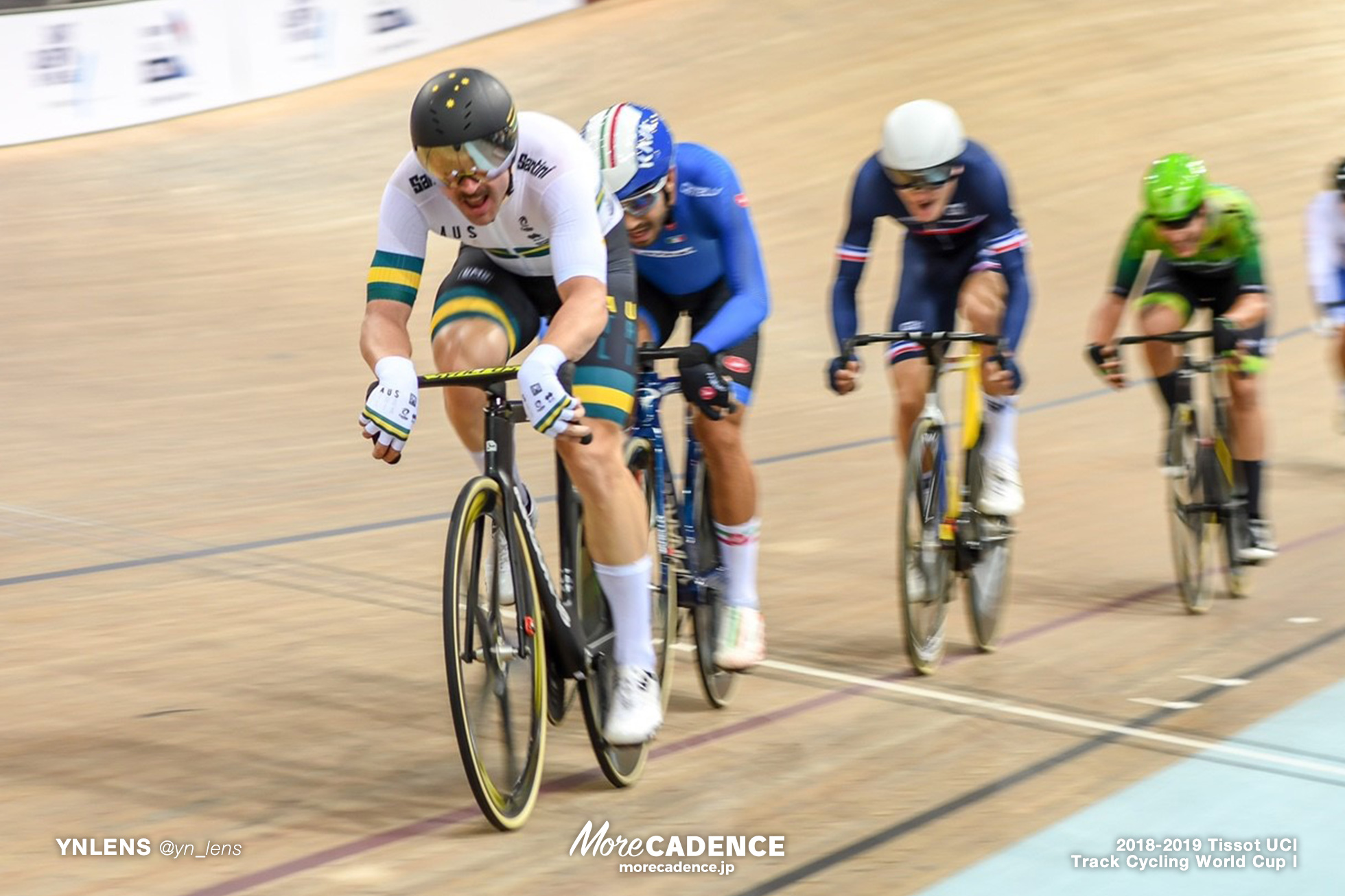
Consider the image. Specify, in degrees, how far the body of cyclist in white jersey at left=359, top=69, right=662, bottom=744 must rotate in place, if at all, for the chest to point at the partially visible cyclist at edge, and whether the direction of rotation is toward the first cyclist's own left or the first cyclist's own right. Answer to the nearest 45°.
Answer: approximately 180°

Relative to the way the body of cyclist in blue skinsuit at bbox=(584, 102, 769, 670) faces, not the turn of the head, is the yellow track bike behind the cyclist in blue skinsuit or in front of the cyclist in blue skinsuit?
behind

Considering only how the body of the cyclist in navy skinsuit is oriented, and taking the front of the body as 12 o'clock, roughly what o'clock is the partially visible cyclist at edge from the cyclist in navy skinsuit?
The partially visible cyclist at edge is roughly at 7 o'clock from the cyclist in navy skinsuit.

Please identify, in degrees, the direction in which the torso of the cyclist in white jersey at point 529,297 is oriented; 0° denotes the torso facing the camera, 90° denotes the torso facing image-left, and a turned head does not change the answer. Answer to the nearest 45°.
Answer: approximately 45°

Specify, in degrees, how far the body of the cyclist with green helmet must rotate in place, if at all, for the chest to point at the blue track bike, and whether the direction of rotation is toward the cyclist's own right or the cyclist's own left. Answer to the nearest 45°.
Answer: approximately 45° to the cyclist's own right

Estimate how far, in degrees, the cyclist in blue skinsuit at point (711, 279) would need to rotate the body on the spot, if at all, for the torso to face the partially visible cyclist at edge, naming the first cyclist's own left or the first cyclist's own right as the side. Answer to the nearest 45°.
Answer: approximately 180°

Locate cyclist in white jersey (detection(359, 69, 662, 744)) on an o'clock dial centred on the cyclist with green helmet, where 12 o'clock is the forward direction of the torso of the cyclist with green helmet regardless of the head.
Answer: The cyclist in white jersey is roughly at 1 o'clock from the cyclist with green helmet.

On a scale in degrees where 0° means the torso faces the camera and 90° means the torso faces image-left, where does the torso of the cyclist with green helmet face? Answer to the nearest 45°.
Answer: approximately 0°

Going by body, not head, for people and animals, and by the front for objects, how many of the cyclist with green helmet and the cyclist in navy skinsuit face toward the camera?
2

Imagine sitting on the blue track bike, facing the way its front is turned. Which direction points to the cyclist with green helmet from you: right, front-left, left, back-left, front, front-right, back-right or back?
back

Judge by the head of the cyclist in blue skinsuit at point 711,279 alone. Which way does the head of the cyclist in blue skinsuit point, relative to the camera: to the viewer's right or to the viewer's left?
to the viewer's left

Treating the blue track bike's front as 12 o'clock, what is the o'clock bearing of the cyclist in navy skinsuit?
The cyclist in navy skinsuit is roughly at 6 o'clock from the blue track bike.

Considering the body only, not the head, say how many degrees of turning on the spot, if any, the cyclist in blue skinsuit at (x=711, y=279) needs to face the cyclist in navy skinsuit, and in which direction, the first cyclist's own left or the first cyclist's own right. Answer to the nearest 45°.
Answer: approximately 180°

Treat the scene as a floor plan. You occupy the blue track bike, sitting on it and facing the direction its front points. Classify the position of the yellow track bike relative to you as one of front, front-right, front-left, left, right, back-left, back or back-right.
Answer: back
